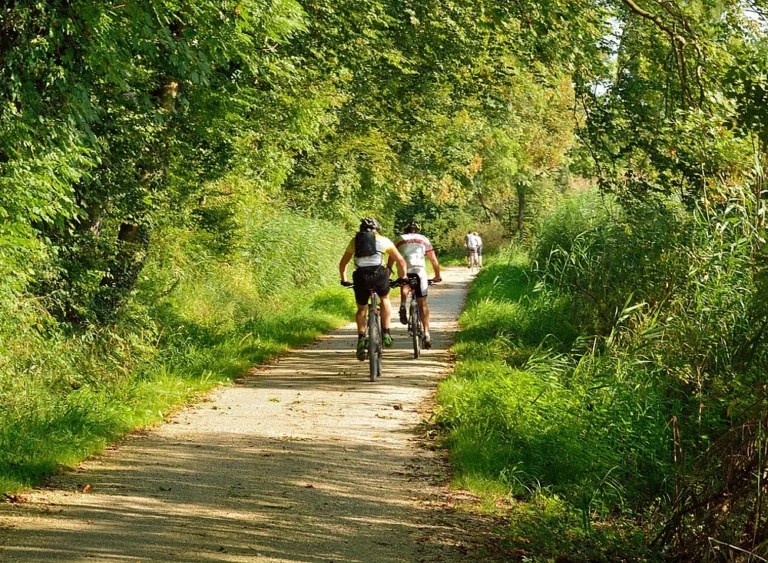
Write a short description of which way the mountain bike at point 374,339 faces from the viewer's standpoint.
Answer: facing away from the viewer

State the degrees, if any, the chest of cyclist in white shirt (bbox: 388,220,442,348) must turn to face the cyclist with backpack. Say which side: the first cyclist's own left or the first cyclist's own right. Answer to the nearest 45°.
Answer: approximately 180°

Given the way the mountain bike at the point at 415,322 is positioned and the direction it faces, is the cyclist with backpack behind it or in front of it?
behind

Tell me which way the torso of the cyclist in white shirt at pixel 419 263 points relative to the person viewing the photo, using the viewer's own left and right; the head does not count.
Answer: facing away from the viewer

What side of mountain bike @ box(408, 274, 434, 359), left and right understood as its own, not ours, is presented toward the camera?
back

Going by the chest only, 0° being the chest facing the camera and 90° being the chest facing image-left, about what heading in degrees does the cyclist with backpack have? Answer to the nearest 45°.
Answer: approximately 180°

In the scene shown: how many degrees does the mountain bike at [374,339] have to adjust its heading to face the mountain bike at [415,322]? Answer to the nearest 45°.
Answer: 0° — it already faces it

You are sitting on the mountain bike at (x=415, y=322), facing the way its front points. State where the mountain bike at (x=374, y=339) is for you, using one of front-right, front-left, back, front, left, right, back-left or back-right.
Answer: back

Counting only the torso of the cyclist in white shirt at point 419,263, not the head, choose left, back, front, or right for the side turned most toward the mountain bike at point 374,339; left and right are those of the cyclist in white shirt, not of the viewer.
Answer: back
